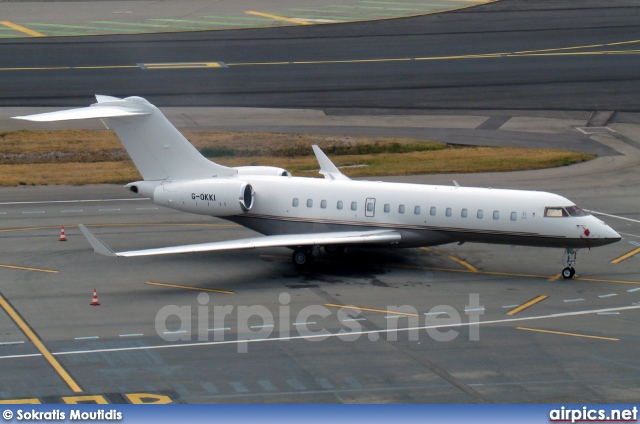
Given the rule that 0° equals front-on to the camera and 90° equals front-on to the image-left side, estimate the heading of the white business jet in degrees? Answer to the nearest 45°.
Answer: approximately 315°

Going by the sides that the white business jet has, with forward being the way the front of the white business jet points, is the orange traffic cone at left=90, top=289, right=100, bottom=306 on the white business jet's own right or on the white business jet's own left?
on the white business jet's own right
